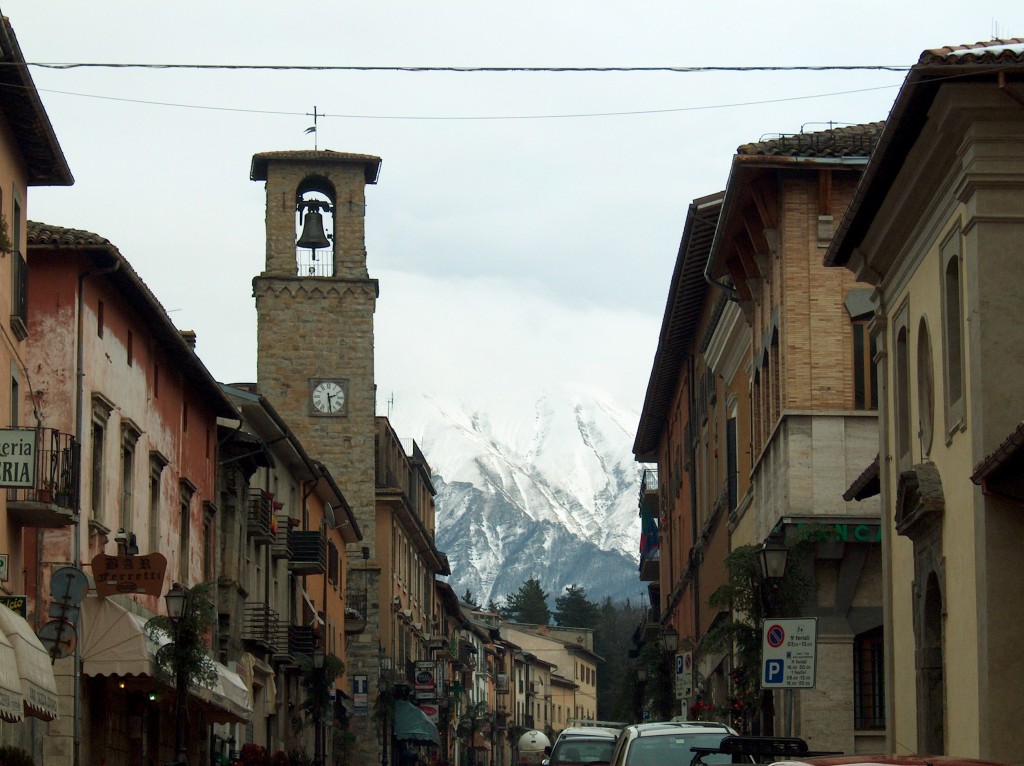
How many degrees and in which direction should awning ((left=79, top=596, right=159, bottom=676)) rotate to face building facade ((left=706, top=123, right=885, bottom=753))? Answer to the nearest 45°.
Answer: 0° — it already faces it

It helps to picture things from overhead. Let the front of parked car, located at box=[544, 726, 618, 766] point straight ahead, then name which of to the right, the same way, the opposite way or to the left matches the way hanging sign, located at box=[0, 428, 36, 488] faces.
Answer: the opposite way

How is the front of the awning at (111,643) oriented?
to the viewer's right

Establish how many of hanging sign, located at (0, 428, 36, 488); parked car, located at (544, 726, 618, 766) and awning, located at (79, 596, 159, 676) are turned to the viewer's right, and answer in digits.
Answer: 1

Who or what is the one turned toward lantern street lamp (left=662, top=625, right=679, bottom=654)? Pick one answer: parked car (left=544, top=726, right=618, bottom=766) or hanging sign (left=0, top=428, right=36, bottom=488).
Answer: the parked car

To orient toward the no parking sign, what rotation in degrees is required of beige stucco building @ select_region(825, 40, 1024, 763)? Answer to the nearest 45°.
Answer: approximately 45° to its right

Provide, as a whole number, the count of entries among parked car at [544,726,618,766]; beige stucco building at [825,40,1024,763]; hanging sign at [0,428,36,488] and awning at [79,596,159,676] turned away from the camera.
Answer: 1

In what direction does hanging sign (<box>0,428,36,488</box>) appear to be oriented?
toward the camera

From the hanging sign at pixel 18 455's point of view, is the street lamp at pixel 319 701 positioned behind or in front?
behind

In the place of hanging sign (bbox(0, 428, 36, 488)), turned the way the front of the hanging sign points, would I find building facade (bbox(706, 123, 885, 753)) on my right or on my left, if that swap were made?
on my left

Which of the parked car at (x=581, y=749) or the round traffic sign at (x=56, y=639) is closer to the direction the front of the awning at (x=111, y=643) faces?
the parked car

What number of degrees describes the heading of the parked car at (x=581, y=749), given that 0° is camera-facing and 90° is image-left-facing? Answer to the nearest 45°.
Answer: approximately 180°

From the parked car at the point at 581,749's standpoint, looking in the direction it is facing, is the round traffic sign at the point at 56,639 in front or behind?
behind

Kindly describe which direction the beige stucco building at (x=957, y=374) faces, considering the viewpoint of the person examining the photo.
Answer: facing to the left of the viewer

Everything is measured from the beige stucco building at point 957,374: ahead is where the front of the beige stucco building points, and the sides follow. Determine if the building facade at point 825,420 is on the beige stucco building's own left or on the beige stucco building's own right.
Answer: on the beige stucco building's own right
